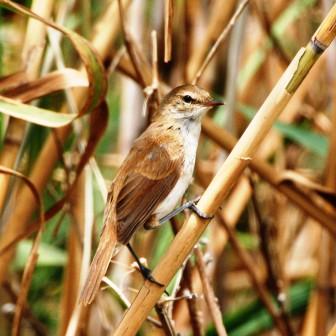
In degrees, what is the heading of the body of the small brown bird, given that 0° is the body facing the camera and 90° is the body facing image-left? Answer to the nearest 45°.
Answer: approximately 270°

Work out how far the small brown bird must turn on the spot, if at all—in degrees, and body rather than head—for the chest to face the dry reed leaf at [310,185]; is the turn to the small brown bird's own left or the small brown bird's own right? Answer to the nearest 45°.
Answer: approximately 45° to the small brown bird's own left

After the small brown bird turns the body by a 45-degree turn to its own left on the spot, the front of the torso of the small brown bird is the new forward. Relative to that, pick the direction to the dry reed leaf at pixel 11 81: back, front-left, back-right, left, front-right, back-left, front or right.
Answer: back-left
